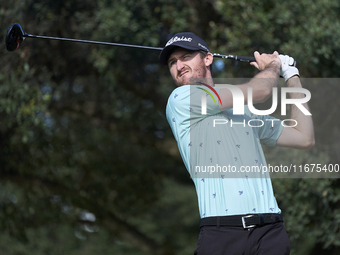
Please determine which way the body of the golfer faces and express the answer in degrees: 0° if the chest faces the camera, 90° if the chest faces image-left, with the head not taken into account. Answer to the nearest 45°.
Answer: approximately 0°
